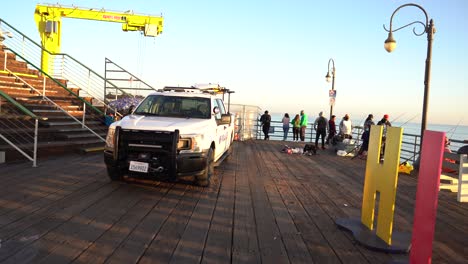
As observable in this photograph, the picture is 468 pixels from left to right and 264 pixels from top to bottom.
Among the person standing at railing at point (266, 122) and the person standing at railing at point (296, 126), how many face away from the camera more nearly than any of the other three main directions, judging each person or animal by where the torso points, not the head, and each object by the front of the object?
2

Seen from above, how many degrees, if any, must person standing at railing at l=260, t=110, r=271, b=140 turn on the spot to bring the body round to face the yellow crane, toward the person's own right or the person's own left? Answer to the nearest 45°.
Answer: approximately 90° to the person's own left

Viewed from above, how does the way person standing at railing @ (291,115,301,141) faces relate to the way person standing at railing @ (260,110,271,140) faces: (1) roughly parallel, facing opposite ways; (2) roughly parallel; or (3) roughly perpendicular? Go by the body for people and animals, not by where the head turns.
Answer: roughly parallel

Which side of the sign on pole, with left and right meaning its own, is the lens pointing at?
front

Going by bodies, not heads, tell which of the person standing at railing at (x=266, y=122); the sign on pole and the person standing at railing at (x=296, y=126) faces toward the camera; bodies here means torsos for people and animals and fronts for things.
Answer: the sign on pole

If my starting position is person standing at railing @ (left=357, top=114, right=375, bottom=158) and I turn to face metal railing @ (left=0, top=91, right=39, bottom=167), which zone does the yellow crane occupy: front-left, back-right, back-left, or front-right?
front-right

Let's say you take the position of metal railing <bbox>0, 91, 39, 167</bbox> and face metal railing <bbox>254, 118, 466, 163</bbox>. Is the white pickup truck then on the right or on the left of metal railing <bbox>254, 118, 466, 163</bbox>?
right

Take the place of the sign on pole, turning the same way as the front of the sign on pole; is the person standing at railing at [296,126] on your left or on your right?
on your right

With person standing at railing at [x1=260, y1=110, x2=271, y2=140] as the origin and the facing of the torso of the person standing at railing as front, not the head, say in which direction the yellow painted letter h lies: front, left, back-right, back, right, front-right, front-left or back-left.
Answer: back

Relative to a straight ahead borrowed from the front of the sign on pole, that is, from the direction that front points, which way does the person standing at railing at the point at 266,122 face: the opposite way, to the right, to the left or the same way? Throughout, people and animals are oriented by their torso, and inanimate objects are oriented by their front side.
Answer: the opposite way

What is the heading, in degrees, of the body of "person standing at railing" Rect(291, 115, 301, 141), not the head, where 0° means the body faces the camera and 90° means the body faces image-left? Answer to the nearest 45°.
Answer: approximately 180°

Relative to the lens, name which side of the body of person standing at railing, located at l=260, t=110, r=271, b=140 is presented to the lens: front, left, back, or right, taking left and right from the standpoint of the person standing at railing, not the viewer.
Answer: back

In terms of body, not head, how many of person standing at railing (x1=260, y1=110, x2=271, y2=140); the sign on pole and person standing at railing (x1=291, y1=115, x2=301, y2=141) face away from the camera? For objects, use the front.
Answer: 2

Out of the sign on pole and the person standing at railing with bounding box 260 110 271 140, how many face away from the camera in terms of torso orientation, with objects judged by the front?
1

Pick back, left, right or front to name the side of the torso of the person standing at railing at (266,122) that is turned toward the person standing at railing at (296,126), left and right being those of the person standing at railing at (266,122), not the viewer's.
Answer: right

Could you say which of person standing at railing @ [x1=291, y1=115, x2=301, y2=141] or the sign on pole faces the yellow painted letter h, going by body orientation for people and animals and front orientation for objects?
the sign on pole

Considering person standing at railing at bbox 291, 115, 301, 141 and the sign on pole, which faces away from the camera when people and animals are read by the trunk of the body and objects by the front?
the person standing at railing
